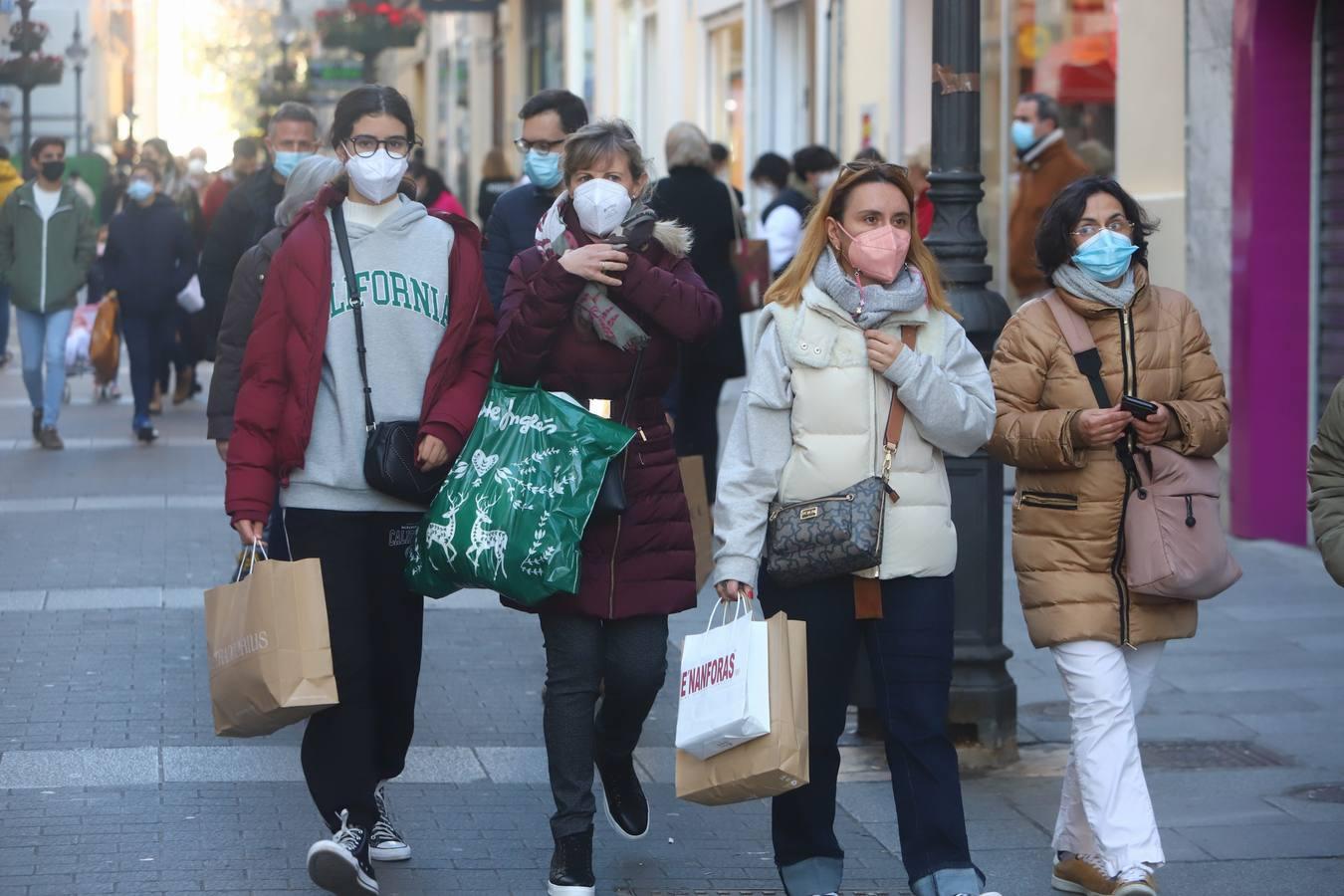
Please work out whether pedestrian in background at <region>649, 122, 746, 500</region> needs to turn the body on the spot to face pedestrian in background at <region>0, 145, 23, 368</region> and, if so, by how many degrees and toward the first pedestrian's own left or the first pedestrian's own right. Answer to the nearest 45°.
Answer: approximately 45° to the first pedestrian's own left

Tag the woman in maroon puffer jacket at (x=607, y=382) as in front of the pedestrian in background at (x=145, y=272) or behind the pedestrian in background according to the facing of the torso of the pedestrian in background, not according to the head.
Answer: in front

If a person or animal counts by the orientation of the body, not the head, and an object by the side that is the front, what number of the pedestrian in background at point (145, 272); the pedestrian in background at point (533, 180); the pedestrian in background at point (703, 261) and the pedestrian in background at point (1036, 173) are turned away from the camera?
1

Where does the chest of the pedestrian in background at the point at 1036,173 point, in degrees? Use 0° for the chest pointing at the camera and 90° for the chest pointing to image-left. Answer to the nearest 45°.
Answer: approximately 45°

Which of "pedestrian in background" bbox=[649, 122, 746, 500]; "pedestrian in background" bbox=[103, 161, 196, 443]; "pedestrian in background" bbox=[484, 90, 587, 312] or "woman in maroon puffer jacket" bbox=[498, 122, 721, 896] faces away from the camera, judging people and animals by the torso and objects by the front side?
"pedestrian in background" bbox=[649, 122, 746, 500]

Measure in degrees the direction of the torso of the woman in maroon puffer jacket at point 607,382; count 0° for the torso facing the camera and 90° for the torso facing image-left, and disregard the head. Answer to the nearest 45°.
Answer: approximately 0°

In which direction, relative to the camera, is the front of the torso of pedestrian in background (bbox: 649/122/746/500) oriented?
away from the camera

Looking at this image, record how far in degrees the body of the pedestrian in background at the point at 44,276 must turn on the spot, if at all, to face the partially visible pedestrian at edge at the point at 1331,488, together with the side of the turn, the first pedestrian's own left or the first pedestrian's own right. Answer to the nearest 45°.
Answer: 0° — they already face them

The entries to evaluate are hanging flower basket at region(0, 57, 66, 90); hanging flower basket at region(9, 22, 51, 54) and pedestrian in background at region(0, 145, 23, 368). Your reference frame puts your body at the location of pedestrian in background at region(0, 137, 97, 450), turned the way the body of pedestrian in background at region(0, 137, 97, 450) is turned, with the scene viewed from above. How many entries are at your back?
3
